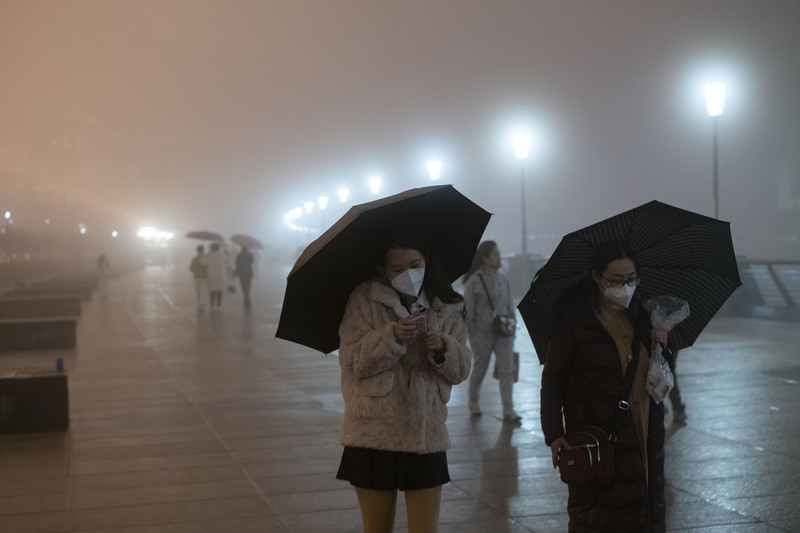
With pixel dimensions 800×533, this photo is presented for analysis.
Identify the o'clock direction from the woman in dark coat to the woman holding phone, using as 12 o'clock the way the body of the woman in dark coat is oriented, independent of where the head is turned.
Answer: The woman holding phone is roughly at 4 o'clock from the woman in dark coat.

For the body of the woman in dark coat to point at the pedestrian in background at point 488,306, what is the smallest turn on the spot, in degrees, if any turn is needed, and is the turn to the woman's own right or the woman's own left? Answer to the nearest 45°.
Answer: approximately 135° to the woman's own left

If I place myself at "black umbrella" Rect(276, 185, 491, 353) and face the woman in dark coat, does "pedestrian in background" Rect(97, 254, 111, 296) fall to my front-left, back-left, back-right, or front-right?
back-left

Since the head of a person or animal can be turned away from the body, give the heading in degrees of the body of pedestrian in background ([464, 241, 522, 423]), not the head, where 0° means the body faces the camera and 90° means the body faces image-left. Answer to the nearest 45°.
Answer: approximately 315°

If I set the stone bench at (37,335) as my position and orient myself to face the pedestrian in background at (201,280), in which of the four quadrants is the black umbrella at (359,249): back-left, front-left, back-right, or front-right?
back-right

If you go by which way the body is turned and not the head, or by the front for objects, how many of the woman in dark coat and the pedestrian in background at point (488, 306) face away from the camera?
0

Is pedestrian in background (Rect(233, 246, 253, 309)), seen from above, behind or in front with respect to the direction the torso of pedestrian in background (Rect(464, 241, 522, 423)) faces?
behind

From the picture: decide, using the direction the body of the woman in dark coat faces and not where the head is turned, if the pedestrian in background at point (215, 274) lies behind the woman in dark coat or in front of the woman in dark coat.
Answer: behind

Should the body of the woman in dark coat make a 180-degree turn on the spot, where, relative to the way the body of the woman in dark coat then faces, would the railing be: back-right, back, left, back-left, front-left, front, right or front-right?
front-right

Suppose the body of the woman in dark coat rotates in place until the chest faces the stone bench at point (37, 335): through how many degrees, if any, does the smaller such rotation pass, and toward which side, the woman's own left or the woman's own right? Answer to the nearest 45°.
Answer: approximately 180°
